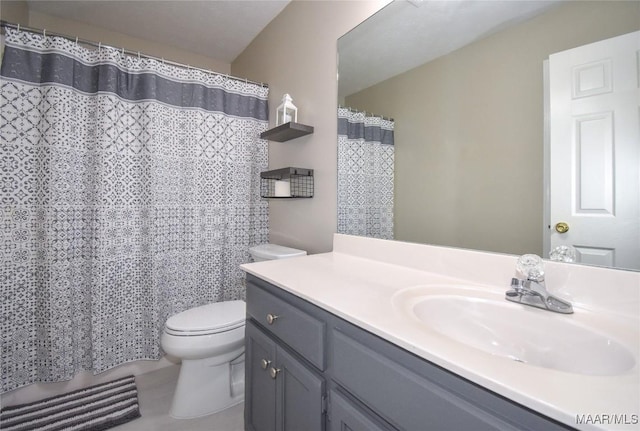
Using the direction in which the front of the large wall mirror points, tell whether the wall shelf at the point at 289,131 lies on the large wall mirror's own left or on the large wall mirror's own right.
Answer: on the large wall mirror's own right

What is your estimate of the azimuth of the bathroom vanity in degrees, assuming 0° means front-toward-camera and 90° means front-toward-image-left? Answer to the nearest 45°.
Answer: approximately 45°

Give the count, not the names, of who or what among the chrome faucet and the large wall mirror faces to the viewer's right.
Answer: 0

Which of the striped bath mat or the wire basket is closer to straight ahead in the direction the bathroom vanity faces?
the striped bath mat

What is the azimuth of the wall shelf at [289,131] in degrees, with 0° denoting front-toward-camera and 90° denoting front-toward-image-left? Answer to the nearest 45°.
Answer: approximately 45°

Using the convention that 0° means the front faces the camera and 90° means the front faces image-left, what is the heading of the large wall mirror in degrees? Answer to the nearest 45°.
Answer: approximately 45°

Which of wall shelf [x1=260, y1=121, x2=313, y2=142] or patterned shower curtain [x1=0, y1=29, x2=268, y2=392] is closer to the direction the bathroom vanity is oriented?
the patterned shower curtain

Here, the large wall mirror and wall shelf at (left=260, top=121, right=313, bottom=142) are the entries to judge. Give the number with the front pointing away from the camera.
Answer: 0

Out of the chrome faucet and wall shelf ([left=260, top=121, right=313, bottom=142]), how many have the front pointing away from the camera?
0

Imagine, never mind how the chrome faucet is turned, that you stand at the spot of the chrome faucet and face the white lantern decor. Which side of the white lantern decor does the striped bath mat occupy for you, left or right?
left

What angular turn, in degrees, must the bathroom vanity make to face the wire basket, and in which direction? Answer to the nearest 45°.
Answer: approximately 90° to its right

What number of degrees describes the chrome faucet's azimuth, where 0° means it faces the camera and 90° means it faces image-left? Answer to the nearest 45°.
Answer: approximately 45°

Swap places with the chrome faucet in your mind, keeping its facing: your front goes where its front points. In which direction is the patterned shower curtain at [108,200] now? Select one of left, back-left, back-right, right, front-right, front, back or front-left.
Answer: front-right
